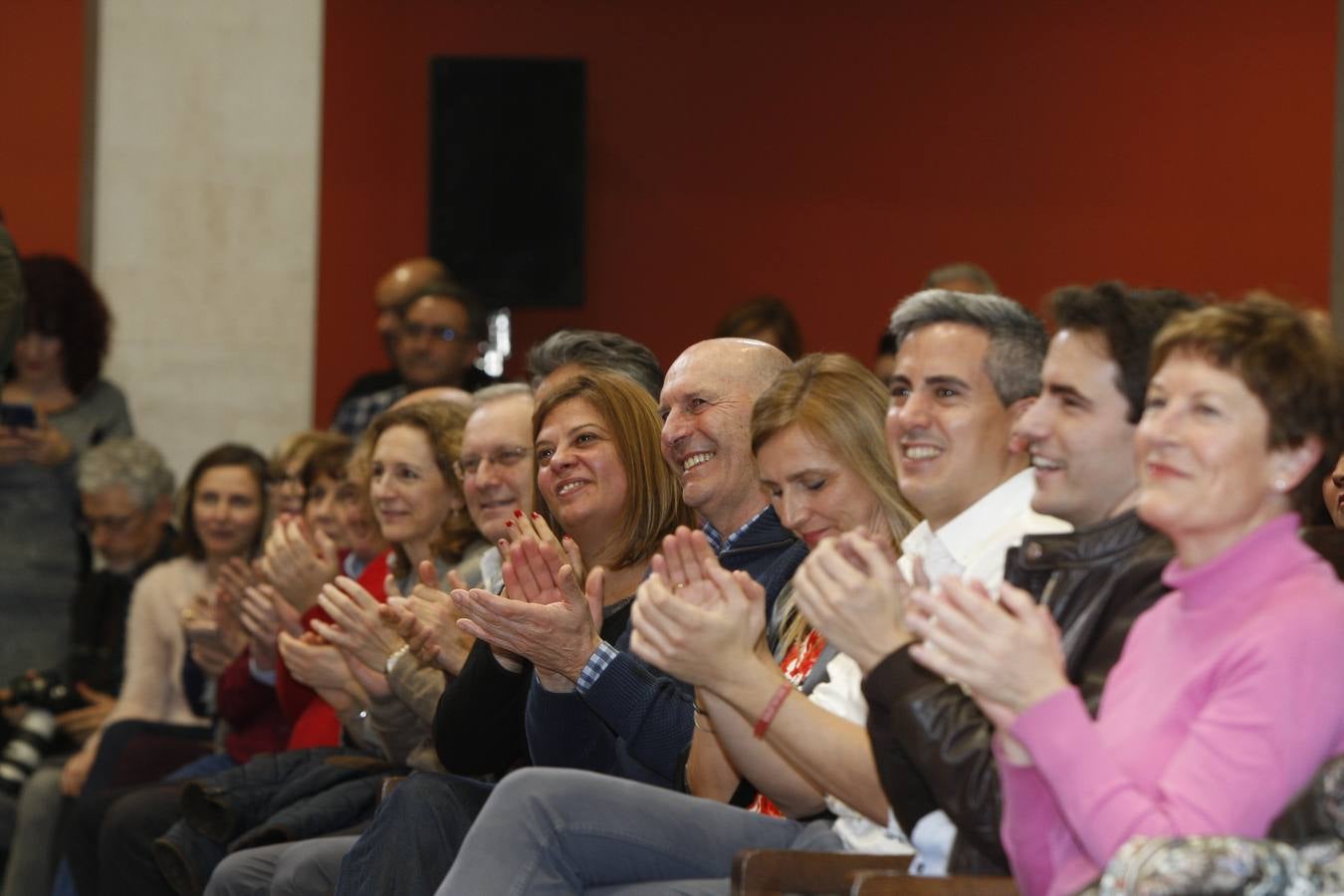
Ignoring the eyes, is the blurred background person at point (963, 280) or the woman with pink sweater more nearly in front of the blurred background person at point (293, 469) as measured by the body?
the woman with pink sweater

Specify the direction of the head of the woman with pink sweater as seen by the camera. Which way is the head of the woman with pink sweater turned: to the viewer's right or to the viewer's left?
to the viewer's left

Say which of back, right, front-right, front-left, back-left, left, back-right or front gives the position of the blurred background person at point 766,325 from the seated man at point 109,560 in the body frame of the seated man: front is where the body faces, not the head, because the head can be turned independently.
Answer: back-left

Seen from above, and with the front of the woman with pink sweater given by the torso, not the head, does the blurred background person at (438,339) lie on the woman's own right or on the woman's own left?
on the woman's own right

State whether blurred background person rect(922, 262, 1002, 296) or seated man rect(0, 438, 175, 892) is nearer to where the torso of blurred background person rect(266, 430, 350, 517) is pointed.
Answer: the seated man

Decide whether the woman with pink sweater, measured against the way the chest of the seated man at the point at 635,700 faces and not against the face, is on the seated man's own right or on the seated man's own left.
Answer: on the seated man's own left

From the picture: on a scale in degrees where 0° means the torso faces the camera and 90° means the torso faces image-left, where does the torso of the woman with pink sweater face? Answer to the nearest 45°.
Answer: approximately 45°

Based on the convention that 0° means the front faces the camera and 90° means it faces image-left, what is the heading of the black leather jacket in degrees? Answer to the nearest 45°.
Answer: approximately 45°

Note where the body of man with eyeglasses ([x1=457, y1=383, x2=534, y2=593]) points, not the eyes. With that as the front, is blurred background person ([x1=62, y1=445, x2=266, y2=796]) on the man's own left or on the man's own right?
on the man's own right
